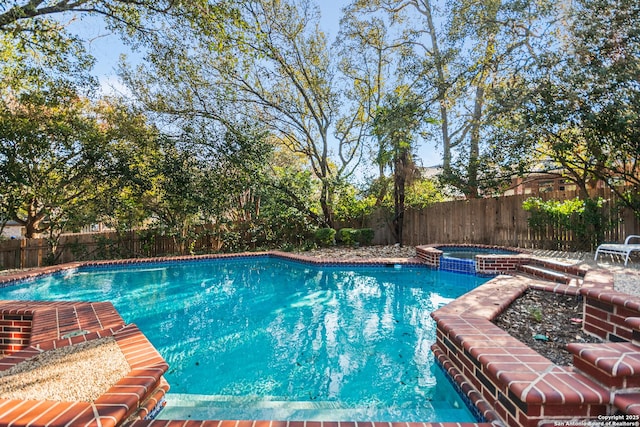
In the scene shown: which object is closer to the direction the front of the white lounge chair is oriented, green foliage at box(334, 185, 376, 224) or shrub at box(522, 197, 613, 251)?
the green foliage

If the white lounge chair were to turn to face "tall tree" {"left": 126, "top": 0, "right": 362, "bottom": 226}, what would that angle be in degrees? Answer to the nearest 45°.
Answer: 0° — it already faces it

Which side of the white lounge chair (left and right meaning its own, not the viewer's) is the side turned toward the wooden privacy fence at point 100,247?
front

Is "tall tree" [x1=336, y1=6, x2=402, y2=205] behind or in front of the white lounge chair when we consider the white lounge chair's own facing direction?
in front

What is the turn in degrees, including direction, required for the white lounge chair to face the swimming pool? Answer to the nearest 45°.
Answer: approximately 45° to its left

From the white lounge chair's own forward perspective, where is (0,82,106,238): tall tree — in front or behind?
in front

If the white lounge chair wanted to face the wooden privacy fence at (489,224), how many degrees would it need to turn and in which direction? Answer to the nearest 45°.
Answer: approximately 45° to its right

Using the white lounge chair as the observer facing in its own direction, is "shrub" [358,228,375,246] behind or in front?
in front

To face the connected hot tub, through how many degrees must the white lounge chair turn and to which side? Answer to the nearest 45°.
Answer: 0° — it already faces it

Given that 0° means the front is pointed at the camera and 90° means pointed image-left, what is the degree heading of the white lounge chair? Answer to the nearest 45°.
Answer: approximately 90°
